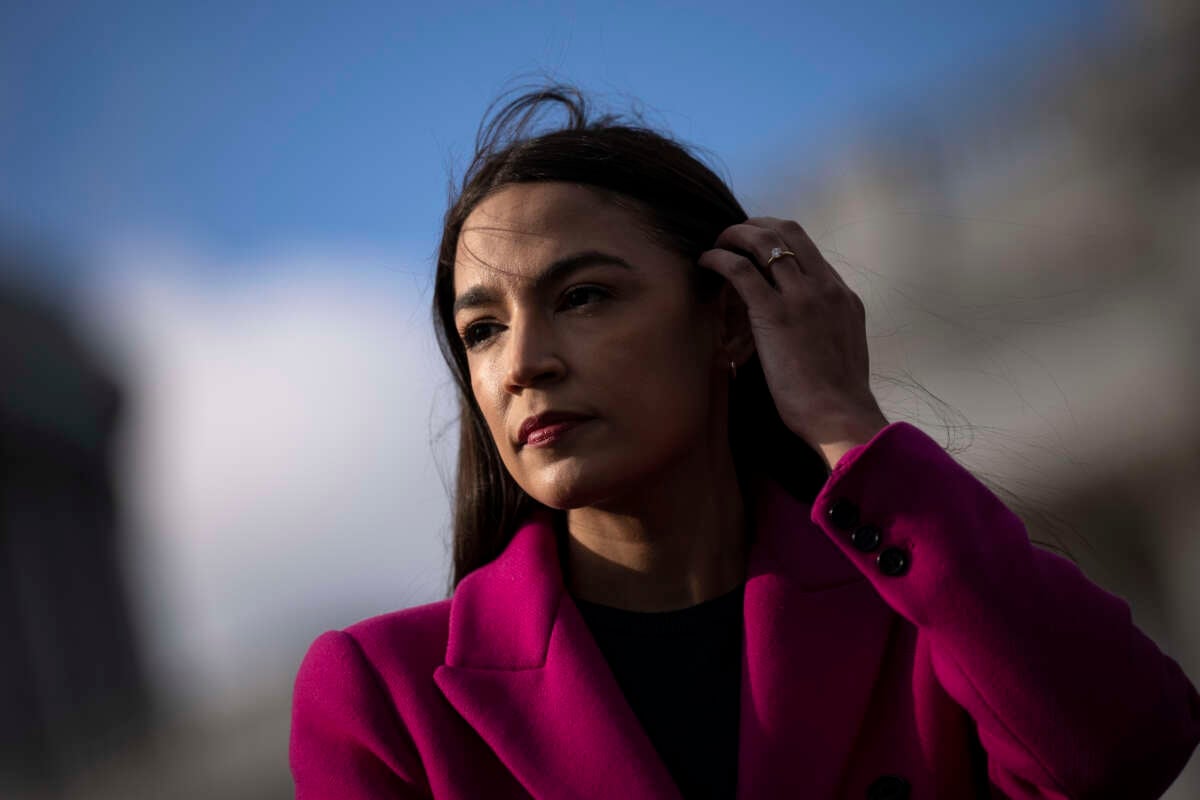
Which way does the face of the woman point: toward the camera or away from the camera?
toward the camera

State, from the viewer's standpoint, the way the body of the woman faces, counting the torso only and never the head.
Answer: toward the camera
